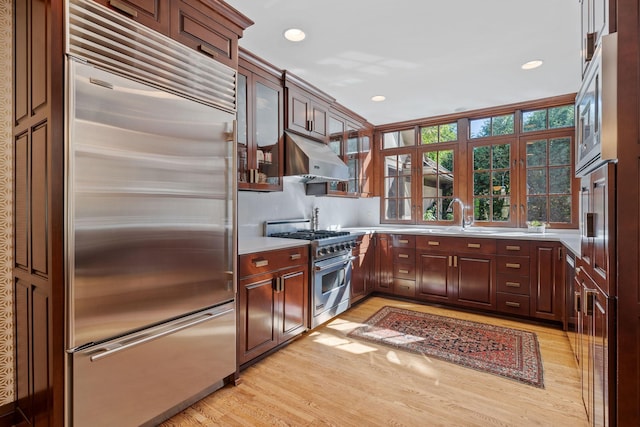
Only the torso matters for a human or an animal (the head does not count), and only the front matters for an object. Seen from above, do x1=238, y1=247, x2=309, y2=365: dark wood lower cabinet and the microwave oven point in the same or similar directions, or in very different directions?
very different directions

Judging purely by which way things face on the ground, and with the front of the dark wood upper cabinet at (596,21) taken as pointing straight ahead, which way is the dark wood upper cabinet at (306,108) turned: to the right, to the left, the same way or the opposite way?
the opposite way

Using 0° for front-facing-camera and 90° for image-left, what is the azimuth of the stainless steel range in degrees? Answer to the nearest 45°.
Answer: approximately 315°

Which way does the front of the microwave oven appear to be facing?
to the viewer's left

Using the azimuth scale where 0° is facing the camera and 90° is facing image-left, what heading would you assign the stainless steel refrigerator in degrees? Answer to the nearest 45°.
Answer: approximately 315°

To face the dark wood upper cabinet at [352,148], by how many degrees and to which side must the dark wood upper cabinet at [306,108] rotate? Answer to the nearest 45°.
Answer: approximately 90° to its left

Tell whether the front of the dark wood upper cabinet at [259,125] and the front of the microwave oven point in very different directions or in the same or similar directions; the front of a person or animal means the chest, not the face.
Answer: very different directions

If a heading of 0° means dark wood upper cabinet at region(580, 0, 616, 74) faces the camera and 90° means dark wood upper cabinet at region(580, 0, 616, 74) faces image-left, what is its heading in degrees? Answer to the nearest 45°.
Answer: approximately 90°

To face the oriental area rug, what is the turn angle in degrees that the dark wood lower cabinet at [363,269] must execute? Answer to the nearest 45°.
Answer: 0° — it already faces it
